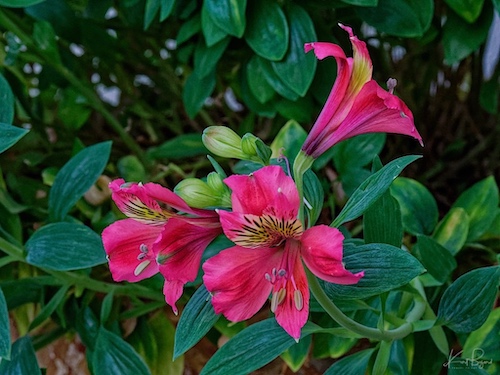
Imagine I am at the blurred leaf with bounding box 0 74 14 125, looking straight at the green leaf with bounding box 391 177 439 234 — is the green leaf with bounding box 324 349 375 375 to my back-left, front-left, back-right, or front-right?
front-right

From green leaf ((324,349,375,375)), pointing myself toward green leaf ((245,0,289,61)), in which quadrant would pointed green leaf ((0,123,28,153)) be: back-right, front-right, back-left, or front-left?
front-left

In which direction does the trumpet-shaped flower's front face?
to the viewer's right

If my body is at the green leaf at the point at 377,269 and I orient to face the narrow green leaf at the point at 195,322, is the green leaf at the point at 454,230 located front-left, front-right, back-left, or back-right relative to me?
back-right
